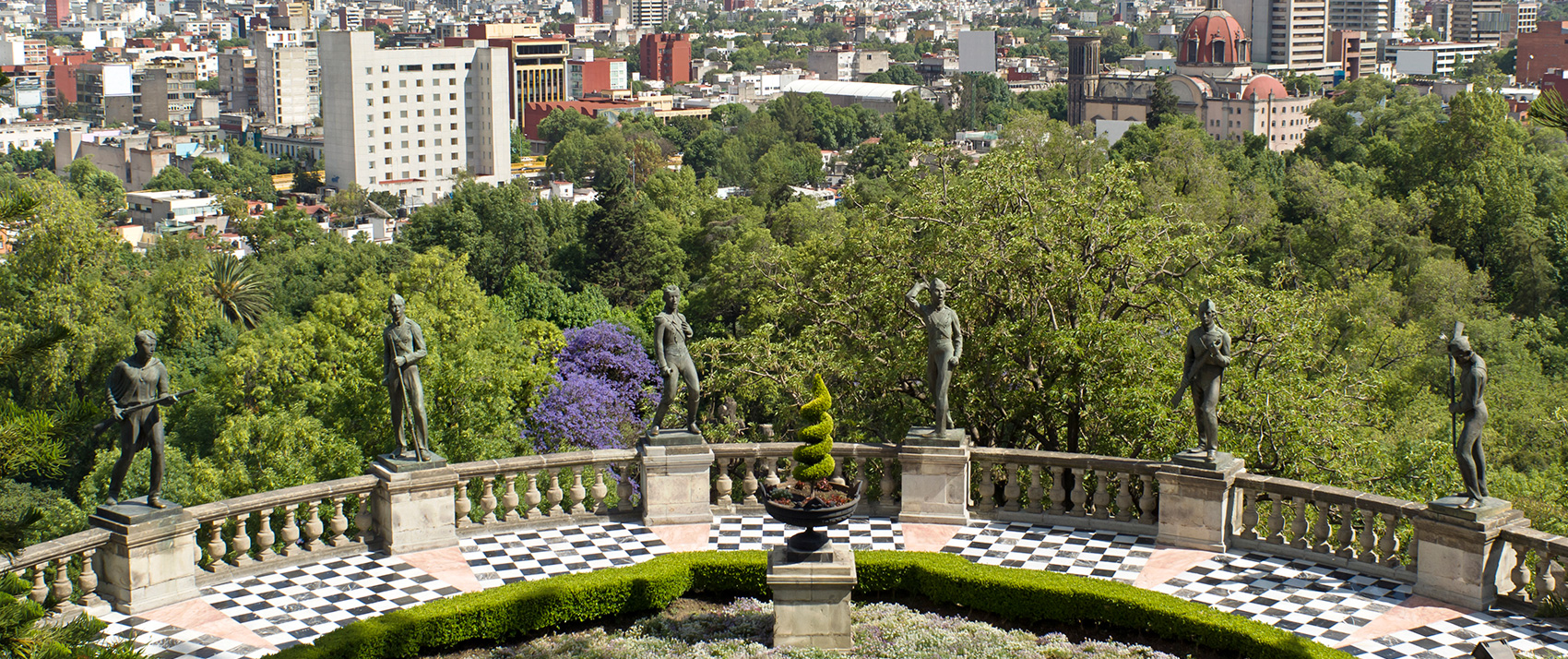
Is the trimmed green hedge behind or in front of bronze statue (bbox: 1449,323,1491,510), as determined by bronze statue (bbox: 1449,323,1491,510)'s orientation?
in front

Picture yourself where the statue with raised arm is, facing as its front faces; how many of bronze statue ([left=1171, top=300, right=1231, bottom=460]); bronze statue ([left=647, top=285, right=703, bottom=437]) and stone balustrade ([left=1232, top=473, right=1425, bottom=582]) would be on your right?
1

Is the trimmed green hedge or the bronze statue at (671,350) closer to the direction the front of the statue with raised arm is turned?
the trimmed green hedge

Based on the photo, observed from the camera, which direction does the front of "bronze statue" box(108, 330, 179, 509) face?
facing the viewer and to the right of the viewer

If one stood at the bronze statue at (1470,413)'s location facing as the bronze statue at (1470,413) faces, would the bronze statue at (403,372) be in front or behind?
in front

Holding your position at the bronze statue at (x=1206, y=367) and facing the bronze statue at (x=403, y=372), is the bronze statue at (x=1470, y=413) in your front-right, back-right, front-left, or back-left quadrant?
back-left

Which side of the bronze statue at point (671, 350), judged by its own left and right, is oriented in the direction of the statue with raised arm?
left

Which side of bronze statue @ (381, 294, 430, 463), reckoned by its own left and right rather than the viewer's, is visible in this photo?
front

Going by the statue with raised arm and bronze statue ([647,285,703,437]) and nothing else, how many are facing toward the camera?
2

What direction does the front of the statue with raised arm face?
toward the camera
